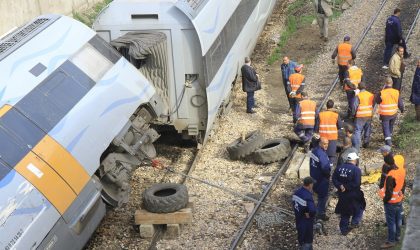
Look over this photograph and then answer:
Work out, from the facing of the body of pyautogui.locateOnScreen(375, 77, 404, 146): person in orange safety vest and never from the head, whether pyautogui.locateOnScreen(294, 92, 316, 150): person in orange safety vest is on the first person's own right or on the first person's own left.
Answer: on the first person's own left

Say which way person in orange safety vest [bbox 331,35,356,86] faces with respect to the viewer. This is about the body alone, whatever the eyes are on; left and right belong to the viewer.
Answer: facing away from the viewer

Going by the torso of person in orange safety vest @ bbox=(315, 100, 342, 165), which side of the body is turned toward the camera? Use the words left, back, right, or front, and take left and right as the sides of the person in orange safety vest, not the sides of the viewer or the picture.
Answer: back

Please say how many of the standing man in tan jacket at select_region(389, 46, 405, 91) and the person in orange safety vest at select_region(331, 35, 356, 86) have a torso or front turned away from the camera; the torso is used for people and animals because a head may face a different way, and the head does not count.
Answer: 1

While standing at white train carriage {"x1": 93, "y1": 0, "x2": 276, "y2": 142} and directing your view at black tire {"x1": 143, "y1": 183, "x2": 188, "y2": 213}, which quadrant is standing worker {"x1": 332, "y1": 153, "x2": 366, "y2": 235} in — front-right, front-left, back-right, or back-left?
front-left

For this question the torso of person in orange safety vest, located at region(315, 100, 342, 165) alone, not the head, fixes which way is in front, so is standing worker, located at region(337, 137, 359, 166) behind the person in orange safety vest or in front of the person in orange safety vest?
behind

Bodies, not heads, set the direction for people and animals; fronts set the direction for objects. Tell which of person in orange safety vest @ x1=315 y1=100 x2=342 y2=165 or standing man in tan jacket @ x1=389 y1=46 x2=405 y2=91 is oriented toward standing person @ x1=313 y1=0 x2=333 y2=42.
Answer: the person in orange safety vest

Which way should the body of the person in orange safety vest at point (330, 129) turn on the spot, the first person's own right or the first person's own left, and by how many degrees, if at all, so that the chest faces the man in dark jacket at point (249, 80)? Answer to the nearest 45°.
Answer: approximately 45° to the first person's own left
